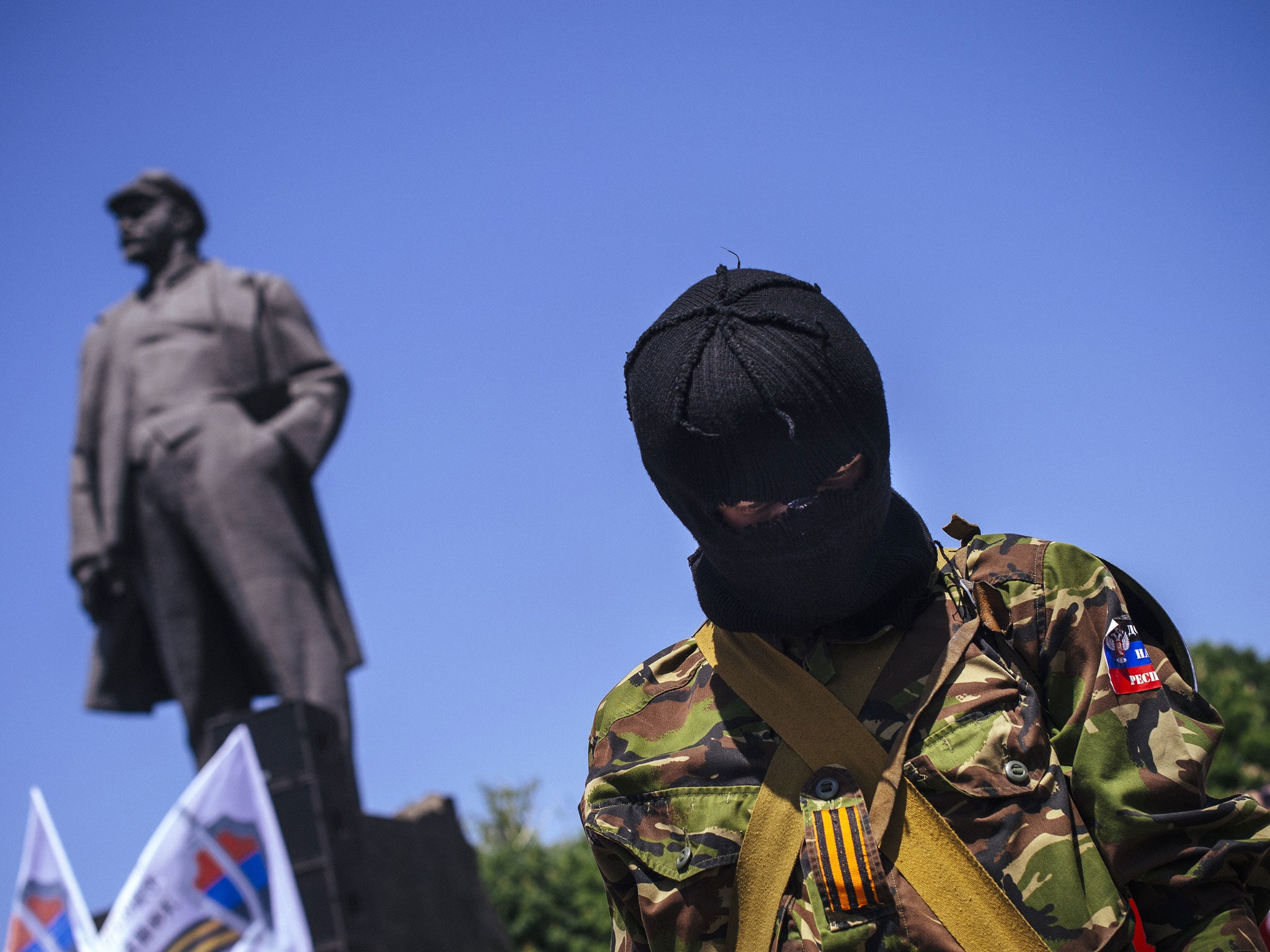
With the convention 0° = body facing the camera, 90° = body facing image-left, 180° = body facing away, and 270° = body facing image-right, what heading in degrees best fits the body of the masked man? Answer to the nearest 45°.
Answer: approximately 0°

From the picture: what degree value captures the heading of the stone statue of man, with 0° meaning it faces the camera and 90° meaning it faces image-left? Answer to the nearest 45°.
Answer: approximately 45°

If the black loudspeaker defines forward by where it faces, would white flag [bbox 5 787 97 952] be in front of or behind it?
in front
